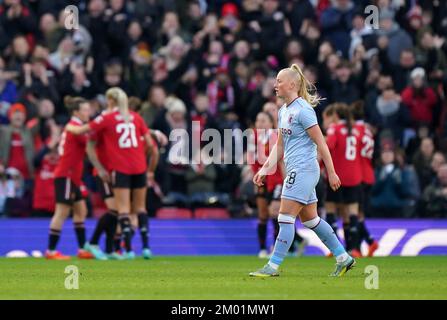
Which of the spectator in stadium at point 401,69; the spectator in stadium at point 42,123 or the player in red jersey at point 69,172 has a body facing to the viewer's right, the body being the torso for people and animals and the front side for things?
the player in red jersey

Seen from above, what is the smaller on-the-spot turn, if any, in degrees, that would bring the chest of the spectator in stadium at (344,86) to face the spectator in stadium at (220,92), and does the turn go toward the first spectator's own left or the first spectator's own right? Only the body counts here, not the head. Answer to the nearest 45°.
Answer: approximately 90° to the first spectator's own right

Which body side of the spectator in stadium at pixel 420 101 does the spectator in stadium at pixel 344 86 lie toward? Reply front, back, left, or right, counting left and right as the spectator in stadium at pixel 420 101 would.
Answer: right

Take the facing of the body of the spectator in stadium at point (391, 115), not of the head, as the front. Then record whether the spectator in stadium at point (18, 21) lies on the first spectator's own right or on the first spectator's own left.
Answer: on the first spectator's own right

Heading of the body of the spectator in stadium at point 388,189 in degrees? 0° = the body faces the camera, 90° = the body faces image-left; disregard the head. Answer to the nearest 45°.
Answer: approximately 0°

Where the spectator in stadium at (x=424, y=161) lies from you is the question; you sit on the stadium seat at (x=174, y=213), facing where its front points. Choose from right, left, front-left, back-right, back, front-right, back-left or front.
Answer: left

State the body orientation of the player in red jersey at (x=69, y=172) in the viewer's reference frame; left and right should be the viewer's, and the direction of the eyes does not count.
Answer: facing to the right of the viewer

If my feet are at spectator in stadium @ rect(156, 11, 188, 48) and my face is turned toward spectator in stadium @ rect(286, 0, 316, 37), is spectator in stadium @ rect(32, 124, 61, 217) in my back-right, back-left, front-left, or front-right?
back-right

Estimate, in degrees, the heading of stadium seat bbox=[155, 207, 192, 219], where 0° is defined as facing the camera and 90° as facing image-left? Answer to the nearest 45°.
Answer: approximately 0°

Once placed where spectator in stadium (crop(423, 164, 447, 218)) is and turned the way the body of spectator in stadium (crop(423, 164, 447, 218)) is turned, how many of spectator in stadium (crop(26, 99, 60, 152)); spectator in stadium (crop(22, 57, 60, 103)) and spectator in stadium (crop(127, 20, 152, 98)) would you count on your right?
3
